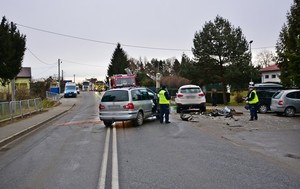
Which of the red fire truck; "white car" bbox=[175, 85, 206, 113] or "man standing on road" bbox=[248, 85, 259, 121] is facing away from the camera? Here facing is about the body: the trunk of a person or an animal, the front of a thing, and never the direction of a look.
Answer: the white car

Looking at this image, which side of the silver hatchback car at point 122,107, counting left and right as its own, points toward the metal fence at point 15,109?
left

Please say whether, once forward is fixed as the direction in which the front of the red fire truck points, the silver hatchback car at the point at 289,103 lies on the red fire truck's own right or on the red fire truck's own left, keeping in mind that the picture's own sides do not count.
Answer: on the red fire truck's own left

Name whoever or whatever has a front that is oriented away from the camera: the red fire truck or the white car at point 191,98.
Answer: the white car

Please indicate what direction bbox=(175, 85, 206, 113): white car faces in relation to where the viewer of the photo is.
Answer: facing away from the viewer

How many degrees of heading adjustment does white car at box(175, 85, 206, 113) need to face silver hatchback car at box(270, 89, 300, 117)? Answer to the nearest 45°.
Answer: approximately 90° to its right

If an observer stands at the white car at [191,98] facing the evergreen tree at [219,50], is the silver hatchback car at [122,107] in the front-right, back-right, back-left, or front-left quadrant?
back-left

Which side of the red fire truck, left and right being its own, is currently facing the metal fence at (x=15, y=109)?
front

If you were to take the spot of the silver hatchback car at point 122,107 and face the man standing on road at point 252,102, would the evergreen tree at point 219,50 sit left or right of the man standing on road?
left
